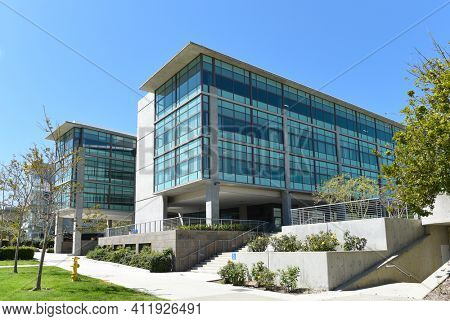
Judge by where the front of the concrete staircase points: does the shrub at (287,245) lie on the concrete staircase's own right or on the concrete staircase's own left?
on the concrete staircase's own left

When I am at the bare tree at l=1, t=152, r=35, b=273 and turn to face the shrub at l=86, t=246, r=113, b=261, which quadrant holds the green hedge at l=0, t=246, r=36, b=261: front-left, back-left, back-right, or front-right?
front-left

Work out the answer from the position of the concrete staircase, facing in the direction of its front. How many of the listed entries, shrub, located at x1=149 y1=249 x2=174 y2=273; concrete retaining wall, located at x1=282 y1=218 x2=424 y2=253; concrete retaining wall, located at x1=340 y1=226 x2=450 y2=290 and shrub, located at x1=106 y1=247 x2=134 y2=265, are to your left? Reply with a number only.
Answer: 2

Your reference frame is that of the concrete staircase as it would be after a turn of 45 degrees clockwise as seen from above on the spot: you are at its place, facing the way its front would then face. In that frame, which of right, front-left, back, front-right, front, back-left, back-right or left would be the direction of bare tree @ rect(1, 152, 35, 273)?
front

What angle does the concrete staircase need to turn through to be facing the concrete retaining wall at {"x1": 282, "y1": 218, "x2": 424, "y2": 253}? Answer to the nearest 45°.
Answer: approximately 90° to its left

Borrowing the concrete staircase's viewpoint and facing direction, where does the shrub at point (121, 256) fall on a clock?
The shrub is roughly at 3 o'clock from the concrete staircase.

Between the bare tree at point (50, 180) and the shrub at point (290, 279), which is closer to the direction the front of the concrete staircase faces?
the bare tree

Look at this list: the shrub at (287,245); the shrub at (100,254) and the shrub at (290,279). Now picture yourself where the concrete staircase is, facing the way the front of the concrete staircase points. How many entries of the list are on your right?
1

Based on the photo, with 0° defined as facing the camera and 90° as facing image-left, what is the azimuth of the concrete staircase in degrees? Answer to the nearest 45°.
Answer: approximately 45°

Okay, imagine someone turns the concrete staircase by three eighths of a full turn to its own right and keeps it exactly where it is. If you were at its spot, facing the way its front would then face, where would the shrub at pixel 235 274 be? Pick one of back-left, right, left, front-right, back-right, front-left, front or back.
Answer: back

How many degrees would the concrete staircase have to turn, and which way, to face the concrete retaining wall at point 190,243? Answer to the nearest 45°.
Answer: approximately 90° to its right

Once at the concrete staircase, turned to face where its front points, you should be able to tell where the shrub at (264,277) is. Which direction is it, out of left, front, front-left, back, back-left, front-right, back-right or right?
front-left

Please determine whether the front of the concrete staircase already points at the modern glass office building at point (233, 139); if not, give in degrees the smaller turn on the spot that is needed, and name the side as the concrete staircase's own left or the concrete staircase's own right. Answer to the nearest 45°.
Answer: approximately 135° to the concrete staircase's own right

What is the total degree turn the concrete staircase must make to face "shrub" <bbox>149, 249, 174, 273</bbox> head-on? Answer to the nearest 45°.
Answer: approximately 45° to its right
